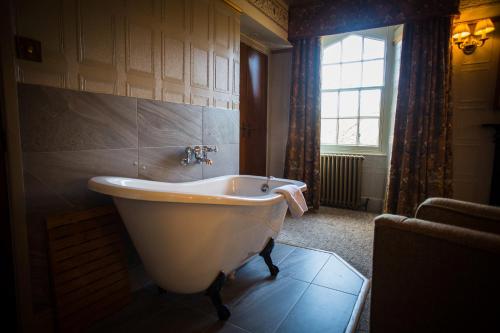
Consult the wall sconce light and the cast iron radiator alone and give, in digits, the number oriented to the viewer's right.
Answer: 0

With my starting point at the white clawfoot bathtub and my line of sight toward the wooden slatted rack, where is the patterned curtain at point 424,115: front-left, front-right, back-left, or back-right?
back-right

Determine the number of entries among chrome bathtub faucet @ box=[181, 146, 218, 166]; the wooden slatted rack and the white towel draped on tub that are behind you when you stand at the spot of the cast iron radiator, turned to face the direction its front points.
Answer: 0

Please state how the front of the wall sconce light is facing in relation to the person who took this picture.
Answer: facing the viewer and to the left of the viewer

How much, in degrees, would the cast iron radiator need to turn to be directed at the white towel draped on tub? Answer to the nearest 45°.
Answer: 0° — it already faces it

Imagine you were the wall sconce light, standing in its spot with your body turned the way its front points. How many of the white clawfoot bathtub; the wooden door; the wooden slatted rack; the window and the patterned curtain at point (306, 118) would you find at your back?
0

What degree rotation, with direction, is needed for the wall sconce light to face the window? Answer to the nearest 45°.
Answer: approximately 45° to its right

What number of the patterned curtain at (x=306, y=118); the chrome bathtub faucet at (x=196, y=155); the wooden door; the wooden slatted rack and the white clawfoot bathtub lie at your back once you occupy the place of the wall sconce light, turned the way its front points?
0

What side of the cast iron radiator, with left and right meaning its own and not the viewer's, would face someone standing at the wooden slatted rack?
front

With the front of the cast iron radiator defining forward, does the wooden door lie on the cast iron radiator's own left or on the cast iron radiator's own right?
on the cast iron radiator's own right

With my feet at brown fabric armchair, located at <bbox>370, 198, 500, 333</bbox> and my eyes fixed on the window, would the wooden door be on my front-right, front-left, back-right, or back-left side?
front-left

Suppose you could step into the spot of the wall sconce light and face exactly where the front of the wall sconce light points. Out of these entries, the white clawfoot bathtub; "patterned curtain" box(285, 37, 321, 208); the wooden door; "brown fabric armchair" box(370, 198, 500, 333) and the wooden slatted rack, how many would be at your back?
0

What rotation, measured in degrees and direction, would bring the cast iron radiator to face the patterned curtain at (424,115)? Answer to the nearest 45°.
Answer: approximately 45° to its left

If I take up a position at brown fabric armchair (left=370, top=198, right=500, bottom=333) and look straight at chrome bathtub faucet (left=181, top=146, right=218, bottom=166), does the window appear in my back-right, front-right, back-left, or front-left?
front-right

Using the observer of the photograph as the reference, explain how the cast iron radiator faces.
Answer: facing the viewer

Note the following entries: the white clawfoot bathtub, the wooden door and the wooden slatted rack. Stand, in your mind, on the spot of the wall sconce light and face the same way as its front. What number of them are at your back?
0

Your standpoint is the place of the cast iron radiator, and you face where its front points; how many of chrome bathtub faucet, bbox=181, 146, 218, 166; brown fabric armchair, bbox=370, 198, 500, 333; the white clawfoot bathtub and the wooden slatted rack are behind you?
0

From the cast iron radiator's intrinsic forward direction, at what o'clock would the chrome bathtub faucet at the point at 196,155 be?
The chrome bathtub faucet is roughly at 1 o'clock from the cast iron radiator.
